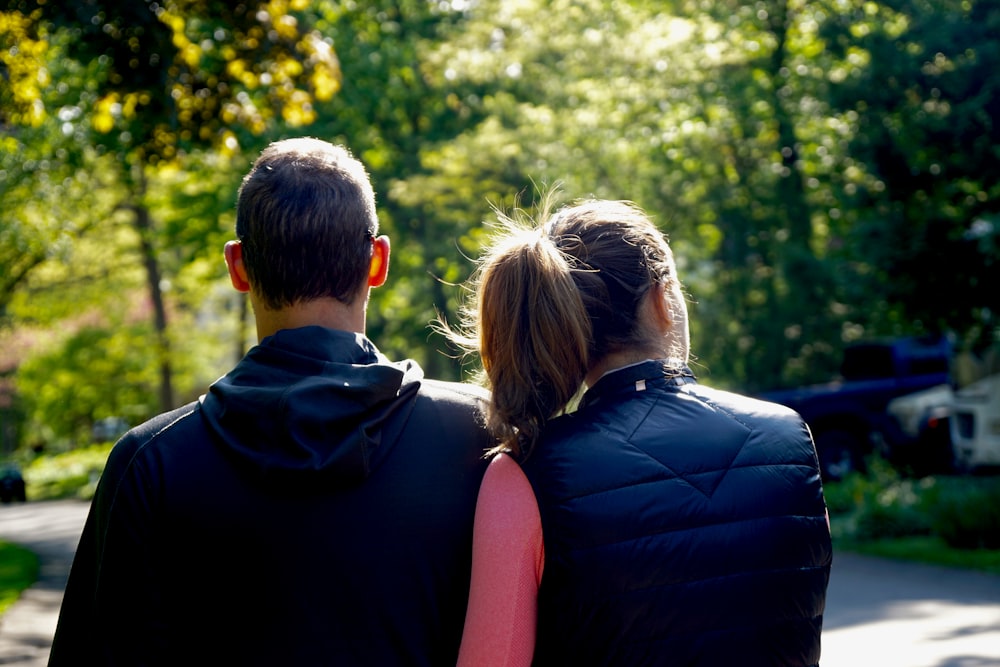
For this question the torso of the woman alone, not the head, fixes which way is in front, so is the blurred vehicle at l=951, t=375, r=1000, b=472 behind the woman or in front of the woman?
in front

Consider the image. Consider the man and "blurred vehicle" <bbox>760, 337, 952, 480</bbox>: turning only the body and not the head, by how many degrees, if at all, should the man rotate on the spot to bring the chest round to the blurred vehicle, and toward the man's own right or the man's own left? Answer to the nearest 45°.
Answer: approximately 45° to the man's own right

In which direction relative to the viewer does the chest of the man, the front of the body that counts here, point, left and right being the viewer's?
facing away from the viewer

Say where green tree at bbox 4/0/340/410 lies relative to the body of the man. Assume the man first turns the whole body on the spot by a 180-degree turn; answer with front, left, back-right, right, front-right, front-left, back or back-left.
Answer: back

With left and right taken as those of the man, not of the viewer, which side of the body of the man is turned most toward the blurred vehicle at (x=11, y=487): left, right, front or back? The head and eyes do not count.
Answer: front

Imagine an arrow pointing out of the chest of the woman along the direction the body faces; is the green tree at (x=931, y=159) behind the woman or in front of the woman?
in front

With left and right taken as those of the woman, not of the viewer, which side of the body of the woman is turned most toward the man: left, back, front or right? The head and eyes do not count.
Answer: left

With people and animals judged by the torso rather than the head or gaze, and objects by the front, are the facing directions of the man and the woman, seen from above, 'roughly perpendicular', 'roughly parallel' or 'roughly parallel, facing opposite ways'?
roughly parallel

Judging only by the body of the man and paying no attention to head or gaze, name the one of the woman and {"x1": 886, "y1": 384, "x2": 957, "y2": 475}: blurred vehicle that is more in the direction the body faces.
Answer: the blurred vehicle

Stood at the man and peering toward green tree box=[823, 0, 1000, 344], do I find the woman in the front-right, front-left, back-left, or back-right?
front-right

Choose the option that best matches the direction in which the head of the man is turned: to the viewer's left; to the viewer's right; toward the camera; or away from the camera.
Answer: away from the camera

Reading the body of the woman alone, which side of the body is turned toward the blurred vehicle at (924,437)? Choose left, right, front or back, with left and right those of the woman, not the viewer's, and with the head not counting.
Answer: front

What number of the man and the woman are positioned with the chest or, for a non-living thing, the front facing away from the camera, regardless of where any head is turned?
2

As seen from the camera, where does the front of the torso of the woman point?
away from the camera
